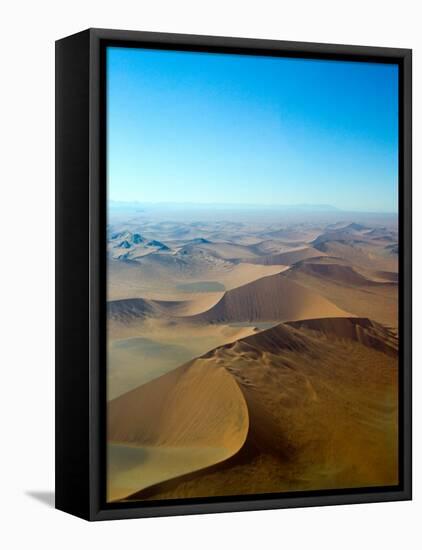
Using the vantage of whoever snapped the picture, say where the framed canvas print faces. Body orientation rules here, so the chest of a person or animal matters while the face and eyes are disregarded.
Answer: facing the viewer and to the right of the viewer
